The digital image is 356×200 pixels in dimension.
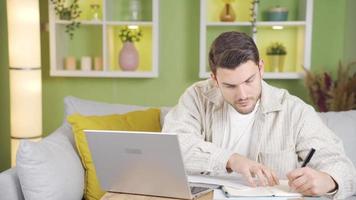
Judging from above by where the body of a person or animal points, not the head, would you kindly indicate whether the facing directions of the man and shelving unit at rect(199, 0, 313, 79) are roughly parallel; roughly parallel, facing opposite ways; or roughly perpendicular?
roughly parallel

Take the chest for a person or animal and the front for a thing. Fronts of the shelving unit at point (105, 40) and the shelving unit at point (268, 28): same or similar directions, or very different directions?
same or similar directions

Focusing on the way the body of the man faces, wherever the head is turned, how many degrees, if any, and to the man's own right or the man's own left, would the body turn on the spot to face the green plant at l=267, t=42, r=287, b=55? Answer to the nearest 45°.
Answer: approximately 180°

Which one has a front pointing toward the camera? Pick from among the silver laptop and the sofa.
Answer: the sofa

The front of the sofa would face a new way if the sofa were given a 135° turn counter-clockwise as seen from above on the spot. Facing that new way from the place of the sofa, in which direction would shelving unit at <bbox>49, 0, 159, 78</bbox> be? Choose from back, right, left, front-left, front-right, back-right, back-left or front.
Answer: front-left

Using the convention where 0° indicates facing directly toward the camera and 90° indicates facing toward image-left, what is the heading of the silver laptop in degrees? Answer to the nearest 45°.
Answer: approximately 225°

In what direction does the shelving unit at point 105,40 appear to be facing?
toward the camera

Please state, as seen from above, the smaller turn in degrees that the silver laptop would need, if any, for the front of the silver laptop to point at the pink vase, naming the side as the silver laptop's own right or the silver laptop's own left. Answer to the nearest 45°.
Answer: approximately 45° to the silver laptop's own left

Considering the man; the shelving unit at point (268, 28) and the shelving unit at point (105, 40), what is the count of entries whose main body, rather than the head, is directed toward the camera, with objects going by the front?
3

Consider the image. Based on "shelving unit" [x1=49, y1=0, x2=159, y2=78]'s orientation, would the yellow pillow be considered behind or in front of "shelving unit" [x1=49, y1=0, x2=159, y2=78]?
in front

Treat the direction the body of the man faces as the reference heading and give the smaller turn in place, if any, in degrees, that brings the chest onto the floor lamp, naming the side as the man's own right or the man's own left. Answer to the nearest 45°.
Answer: approximately 135° to the man's own right

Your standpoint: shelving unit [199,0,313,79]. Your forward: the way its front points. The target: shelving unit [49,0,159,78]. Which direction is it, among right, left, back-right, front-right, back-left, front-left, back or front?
right

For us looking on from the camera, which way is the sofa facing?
facing the viewer

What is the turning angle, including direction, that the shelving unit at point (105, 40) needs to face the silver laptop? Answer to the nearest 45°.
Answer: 0° — it already faces it

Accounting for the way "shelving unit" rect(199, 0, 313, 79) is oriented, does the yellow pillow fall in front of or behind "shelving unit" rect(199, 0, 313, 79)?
in front

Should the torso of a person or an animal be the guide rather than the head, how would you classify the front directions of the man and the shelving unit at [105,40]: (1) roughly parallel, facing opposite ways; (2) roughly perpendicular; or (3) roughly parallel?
roughly parallel

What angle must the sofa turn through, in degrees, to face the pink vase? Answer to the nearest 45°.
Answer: approximately 180°
